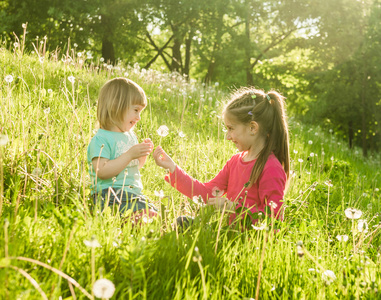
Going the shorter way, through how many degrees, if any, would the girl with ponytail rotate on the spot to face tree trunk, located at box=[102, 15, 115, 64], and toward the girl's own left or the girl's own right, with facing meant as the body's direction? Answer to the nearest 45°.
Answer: approximately 135° to the girl's own right

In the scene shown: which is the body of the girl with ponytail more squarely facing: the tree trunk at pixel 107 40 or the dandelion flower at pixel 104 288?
the dandelion flower

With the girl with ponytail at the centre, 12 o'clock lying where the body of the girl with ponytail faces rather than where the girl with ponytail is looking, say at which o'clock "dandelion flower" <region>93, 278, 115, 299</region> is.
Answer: The dandelion flower is roughly at 11 o'clock from the girl with ponytail.

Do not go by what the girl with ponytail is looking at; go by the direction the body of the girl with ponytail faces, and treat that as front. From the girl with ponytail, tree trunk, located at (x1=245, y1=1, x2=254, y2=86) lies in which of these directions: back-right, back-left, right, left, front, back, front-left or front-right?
back-right

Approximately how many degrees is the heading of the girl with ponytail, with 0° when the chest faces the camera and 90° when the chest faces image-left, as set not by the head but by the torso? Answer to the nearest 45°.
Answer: approximately 45°
